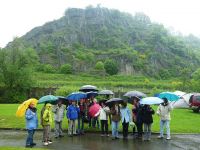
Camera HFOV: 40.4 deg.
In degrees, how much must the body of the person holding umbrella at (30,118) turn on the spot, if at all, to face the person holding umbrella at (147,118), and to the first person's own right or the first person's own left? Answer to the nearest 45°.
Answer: approximately 45° to the first person's own left

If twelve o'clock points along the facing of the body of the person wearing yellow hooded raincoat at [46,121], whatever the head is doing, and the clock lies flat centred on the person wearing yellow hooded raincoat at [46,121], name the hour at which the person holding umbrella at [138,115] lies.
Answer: the person holding umbrella at [138,115] is roughly at 10 o'clock from the person wearing yellow hooded raincoat at [46,121].

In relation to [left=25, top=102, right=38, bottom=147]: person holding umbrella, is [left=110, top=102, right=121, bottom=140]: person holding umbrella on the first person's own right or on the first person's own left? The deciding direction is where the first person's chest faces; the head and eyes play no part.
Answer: on the first person's own left

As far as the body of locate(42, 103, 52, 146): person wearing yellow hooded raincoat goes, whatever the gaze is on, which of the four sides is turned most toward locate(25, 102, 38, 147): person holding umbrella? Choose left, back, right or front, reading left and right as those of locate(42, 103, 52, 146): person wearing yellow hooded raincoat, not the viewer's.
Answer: right

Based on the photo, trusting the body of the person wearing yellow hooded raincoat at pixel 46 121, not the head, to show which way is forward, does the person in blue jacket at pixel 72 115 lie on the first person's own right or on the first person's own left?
on the first person's own left

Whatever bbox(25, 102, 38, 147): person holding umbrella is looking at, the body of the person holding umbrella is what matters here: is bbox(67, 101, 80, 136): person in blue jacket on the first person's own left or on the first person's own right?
on the first person's own left

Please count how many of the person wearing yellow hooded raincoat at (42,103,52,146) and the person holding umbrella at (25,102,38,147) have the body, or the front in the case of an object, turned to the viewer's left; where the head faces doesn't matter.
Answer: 0

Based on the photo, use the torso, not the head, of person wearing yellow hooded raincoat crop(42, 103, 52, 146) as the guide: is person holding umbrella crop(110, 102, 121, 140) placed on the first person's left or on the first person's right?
on the first person's left

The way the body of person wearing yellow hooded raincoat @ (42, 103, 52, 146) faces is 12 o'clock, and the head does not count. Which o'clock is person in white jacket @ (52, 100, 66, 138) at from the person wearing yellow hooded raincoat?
The person in white jacket is roughly at 8 o'clock from the person wearing yellow hooded raincoat.

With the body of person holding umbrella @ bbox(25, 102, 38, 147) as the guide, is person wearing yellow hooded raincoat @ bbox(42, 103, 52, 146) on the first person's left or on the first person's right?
on the first person's left

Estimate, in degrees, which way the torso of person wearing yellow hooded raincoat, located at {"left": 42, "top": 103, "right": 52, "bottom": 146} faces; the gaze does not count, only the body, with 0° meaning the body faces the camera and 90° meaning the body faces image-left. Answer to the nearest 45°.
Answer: approximately 315°
